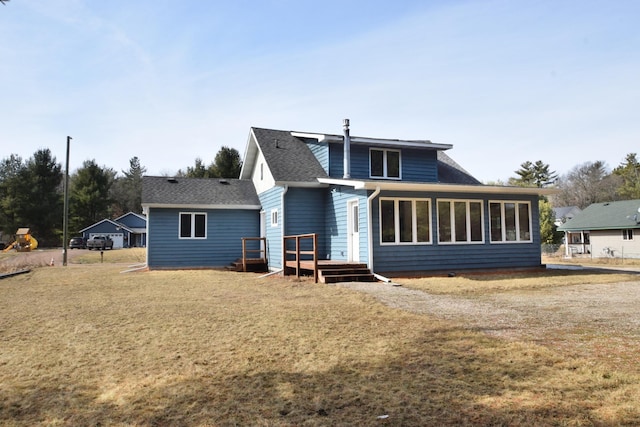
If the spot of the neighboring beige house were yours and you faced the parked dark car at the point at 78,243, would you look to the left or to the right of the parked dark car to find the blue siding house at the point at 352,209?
left

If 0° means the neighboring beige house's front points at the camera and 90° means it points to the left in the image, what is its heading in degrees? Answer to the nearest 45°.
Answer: approximately 90°

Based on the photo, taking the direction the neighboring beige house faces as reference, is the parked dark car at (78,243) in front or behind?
in front

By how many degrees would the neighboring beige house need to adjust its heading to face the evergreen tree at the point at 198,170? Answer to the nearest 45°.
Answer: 0° — it already faces it
